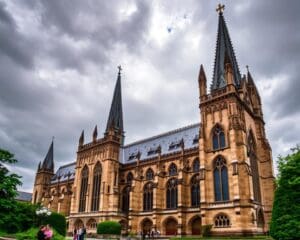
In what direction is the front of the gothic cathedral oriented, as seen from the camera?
facing the viewer and to the right of the viewer

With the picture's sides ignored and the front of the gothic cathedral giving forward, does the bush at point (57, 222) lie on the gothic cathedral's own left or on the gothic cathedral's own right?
on the gothic cathedral's own right

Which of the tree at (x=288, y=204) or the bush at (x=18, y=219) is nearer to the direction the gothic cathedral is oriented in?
the tree

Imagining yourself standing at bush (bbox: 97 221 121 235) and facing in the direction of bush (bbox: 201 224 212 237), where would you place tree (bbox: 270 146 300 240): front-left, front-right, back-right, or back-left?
front-right

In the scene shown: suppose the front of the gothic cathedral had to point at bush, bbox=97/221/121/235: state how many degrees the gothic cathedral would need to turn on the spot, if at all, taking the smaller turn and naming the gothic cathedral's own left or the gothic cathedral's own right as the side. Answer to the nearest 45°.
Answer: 0° — it already faces it

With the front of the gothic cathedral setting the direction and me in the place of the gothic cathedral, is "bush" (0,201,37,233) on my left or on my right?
on my right
